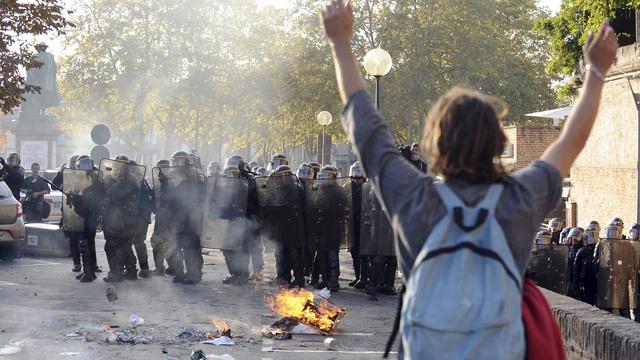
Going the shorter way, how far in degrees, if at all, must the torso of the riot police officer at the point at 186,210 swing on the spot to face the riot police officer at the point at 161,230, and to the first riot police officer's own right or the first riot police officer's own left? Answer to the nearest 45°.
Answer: approximately 45° to the first riot police officer's own right

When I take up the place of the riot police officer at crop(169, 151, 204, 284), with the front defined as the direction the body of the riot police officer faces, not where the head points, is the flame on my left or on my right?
on my left

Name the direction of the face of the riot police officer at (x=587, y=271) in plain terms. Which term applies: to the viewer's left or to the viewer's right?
to the viewer's left

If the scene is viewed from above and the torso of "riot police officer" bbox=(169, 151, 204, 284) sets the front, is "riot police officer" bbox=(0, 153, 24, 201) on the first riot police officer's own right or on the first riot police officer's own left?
on the first riot police officer's own right

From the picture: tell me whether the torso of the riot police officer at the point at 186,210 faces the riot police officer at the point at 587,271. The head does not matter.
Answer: no
